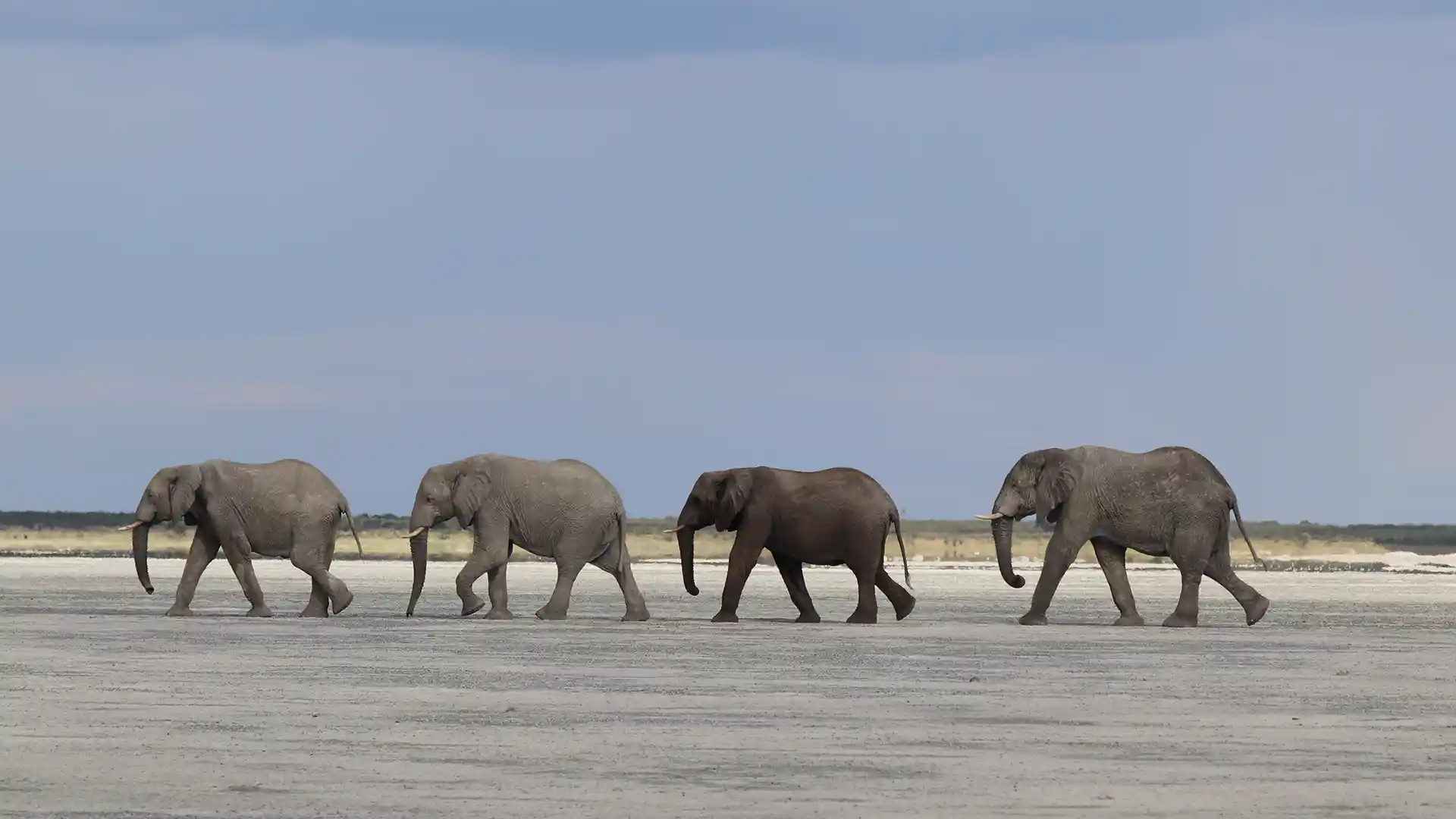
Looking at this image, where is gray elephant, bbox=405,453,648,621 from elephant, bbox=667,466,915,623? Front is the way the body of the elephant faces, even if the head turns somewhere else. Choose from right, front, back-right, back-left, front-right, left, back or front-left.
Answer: front

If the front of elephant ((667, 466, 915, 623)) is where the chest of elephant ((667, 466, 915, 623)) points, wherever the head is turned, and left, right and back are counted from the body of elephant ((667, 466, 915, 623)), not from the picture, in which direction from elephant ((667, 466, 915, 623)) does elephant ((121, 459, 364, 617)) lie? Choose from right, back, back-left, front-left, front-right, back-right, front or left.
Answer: front

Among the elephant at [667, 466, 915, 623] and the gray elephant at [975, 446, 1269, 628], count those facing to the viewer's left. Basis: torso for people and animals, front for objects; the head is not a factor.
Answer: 2

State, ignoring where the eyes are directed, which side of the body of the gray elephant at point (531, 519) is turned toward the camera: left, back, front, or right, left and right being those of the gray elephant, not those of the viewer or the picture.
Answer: left

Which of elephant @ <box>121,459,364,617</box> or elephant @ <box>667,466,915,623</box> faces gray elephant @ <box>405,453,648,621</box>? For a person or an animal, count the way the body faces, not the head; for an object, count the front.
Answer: elephant @ <box>667,466,915,623</box>

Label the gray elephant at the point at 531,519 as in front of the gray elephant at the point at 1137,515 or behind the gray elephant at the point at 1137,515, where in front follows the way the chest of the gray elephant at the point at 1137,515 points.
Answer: in front

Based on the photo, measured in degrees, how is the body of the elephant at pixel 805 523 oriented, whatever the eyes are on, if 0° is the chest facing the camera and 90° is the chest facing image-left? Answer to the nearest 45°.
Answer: approximately 90°

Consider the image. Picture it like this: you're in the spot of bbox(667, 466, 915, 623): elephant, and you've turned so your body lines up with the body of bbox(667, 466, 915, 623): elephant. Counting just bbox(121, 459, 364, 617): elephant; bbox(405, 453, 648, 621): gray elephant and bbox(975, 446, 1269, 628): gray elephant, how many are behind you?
1

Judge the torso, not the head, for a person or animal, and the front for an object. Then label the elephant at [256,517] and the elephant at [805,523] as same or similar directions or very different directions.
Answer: same or similar directions

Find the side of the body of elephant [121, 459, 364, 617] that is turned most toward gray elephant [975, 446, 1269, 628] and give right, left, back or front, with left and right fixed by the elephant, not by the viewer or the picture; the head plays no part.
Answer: back

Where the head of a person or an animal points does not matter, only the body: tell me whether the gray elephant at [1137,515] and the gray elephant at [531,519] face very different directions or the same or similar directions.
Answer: same or similar directions

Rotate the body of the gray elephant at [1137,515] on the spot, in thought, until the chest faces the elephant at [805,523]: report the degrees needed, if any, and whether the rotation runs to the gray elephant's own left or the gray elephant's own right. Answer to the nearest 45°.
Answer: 0° — it already faces it

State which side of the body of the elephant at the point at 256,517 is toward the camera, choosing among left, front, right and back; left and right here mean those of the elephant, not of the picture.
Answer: left

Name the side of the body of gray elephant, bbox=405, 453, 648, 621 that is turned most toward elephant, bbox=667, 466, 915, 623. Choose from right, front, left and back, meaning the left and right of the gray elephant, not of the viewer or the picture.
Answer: back

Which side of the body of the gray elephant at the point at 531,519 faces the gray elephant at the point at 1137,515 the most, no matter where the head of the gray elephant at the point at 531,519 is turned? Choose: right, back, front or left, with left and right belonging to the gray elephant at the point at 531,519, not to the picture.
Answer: back

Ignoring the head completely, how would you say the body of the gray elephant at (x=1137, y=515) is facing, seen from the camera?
to the viewer's left

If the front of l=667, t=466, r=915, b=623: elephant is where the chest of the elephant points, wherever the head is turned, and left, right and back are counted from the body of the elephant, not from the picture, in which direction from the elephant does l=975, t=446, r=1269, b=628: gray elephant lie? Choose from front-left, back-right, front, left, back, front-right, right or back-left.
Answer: back
